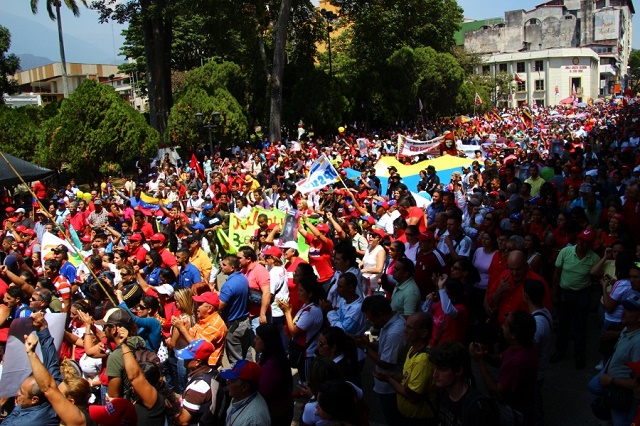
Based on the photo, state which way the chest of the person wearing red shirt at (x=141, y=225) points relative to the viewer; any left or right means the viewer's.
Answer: facing the viewer and to the left of the viewer

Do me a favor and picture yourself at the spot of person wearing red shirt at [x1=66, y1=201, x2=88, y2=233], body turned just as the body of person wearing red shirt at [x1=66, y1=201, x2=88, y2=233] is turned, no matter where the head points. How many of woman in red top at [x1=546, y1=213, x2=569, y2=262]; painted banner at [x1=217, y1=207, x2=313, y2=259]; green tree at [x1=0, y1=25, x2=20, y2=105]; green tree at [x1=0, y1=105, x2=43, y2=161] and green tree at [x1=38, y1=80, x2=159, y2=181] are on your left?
2

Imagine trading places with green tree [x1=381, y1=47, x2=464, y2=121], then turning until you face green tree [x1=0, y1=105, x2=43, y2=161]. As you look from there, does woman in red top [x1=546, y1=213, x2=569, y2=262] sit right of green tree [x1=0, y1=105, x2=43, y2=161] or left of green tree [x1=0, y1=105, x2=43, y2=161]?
left

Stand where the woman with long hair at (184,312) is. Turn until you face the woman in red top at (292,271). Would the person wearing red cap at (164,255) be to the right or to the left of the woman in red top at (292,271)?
left

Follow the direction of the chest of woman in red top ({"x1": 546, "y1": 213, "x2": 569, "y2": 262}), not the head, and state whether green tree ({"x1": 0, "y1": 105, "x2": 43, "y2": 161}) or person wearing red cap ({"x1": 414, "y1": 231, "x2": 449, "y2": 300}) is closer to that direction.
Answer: the person wearing red cap

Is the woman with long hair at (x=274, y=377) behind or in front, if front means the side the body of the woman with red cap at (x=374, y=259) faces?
in front

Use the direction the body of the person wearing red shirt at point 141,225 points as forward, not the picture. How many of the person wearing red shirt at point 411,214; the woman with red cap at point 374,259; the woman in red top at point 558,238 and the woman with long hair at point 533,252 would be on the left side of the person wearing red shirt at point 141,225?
4
